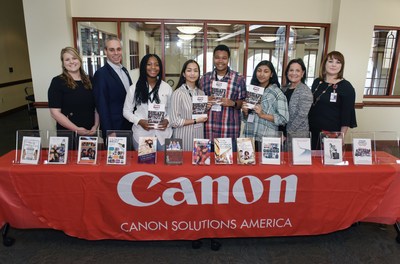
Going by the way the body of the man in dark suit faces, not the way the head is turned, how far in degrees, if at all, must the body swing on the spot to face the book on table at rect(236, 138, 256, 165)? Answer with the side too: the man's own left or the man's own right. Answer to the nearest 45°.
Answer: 0° — they already face it

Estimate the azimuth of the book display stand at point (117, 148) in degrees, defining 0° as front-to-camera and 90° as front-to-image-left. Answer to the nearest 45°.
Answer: approximately 0°

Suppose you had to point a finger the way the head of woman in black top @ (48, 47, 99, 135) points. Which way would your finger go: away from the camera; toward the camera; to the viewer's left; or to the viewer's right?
toward the camera

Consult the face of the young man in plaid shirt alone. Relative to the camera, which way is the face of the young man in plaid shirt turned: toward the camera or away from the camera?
toward the camera

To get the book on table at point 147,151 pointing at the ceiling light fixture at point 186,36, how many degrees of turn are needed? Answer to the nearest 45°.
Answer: approximately 180°

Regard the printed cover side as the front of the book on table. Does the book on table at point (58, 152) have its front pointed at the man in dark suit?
no

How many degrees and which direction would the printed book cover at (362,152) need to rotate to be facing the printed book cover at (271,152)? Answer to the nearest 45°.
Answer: approximately 45° to its right

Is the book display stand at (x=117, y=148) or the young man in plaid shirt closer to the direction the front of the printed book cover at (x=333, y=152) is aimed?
the book display stand

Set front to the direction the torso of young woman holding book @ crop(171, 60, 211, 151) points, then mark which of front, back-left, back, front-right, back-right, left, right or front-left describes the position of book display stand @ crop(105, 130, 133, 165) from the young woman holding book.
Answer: right

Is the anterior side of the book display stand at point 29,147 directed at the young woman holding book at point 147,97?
no

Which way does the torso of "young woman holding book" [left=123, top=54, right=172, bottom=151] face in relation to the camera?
toward the camera

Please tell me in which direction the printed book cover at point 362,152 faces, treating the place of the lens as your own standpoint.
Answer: facing the viewer

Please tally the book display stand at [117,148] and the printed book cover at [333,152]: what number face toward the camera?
2

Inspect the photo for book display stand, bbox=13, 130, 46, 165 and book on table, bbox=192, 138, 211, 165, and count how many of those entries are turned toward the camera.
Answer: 2

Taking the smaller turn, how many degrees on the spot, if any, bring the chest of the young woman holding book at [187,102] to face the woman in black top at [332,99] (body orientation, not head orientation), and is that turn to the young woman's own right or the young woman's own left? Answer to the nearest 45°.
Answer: approximately 45° to the young woman's own left

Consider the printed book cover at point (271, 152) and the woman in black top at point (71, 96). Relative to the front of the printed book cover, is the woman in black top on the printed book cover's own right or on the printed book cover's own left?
on the printed book cover's own right
